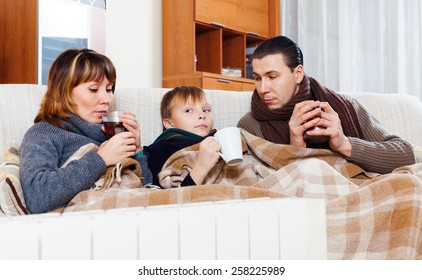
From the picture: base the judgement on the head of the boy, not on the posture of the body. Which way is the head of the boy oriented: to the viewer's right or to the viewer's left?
to the viewer's right

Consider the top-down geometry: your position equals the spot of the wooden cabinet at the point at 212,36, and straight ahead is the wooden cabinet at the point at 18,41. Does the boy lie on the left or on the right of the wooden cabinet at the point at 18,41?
left

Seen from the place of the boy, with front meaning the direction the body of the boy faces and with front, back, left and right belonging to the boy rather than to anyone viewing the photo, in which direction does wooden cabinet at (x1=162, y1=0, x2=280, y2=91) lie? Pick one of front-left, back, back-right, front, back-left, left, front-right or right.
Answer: back-left

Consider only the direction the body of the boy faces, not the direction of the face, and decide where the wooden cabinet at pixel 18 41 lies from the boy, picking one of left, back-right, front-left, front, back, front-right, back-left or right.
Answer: back

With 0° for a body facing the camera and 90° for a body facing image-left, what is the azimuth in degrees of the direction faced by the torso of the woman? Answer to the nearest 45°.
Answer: approximately 315°

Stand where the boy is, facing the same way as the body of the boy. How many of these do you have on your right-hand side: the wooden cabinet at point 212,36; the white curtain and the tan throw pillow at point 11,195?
1

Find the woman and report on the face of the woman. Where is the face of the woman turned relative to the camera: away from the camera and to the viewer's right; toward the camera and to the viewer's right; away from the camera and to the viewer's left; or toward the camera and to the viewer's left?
toward the camera and to the viewer's right

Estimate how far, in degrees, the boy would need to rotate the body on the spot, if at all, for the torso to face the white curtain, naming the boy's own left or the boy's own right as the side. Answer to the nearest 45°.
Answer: approximately 90° to the boy's own left
